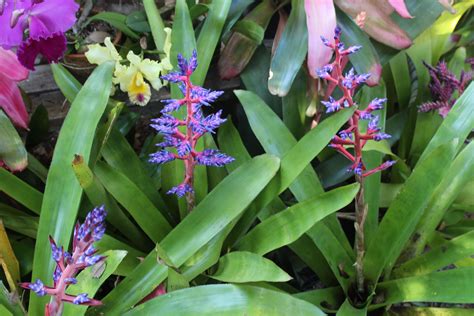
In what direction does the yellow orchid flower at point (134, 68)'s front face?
toward the camera
